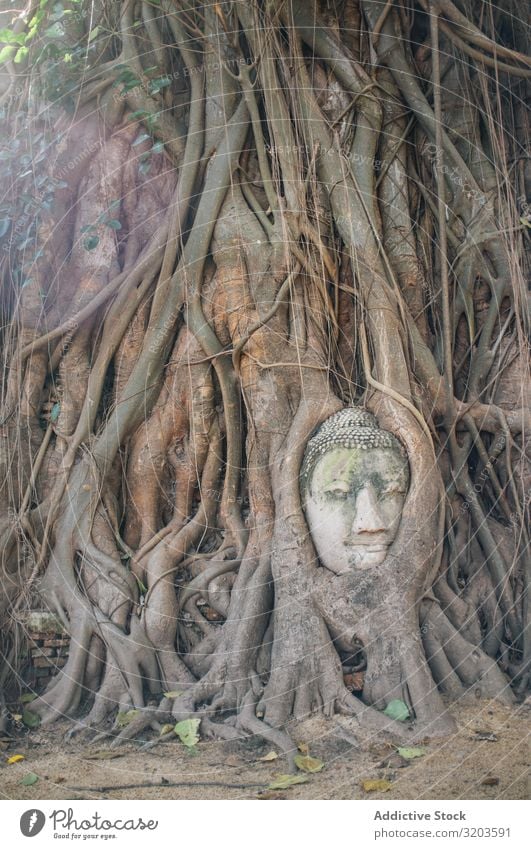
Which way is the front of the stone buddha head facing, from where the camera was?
facing the viewer and to the right of the viewer
